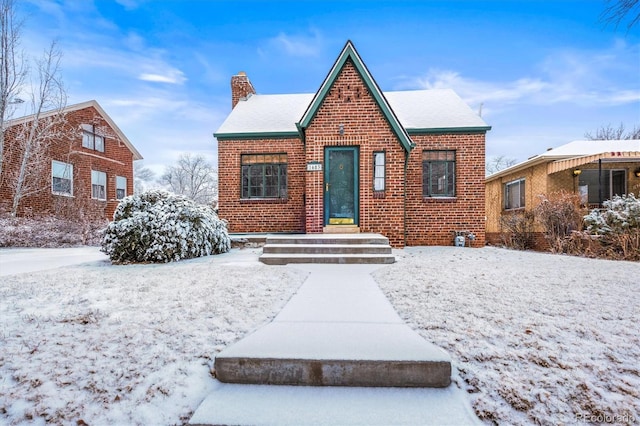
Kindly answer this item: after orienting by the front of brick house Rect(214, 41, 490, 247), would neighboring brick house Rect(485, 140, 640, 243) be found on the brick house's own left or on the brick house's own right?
on the brick house's own left

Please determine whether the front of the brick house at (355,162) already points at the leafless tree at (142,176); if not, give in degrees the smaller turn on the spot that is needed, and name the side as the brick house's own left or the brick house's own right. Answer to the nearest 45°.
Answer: approximately 135° to the brick house's own right

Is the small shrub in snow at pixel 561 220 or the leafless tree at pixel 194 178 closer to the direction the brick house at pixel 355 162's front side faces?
the small shrub in snow

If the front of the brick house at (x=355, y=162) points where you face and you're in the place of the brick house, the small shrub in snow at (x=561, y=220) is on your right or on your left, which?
on your left

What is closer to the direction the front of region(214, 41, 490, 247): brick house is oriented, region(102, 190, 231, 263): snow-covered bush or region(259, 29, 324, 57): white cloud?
the snow-covered bush

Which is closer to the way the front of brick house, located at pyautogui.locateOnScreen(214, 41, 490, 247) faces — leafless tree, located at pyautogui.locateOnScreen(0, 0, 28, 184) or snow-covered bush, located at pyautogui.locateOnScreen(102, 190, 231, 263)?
the snow-covered bush

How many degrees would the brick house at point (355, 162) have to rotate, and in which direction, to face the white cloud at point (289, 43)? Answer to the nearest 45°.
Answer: approximately 135° to its right

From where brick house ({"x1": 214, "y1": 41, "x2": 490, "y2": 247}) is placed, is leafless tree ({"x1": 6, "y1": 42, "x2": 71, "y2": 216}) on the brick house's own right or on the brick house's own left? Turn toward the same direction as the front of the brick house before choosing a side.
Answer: on the brick house's own right

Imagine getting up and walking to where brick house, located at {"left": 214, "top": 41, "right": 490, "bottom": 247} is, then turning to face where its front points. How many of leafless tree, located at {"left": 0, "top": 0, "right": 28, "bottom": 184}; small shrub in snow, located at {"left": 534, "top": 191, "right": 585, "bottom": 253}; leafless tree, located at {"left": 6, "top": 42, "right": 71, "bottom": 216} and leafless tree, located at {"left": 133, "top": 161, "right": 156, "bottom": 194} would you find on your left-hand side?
1

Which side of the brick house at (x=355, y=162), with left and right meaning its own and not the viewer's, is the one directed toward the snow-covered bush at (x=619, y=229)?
left

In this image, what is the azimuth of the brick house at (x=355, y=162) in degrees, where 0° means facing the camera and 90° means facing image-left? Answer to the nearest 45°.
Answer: approximately 0°

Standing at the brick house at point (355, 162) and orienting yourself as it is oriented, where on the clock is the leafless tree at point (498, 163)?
The leafless tree is roughly at 7 o'clock from the brick house.

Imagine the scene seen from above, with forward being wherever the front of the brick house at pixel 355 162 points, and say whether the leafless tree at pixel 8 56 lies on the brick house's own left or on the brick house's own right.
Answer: on the brick house's own right
